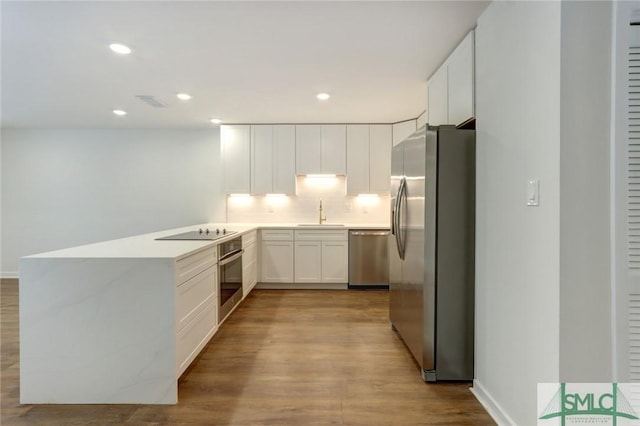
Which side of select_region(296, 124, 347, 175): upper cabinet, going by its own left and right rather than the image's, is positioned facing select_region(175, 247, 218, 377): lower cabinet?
front

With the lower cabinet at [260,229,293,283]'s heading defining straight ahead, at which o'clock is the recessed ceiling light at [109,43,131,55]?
The recessed ceiling light is roughly at 1 o'clock from the lower cabinet.

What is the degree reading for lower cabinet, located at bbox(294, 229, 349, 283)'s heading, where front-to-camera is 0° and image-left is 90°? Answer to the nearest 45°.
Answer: approximately 0°

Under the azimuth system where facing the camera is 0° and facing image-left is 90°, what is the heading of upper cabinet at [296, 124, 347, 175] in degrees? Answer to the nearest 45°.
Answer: approximately 0°

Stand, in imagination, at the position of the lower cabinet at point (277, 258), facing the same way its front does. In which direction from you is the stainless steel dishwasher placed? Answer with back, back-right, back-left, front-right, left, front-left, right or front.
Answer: left

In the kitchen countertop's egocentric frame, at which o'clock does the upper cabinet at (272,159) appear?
The upper cabinet is roughly at 10 o'clock from the kitchen countertop.

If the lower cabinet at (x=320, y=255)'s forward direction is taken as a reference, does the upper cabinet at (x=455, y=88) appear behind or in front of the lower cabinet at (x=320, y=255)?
in front
